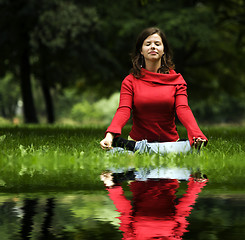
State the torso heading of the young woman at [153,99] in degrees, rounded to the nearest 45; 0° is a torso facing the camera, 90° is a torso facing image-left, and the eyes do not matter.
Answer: approximately 0°

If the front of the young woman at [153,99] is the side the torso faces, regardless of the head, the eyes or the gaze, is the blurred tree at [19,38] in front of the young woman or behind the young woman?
behind
